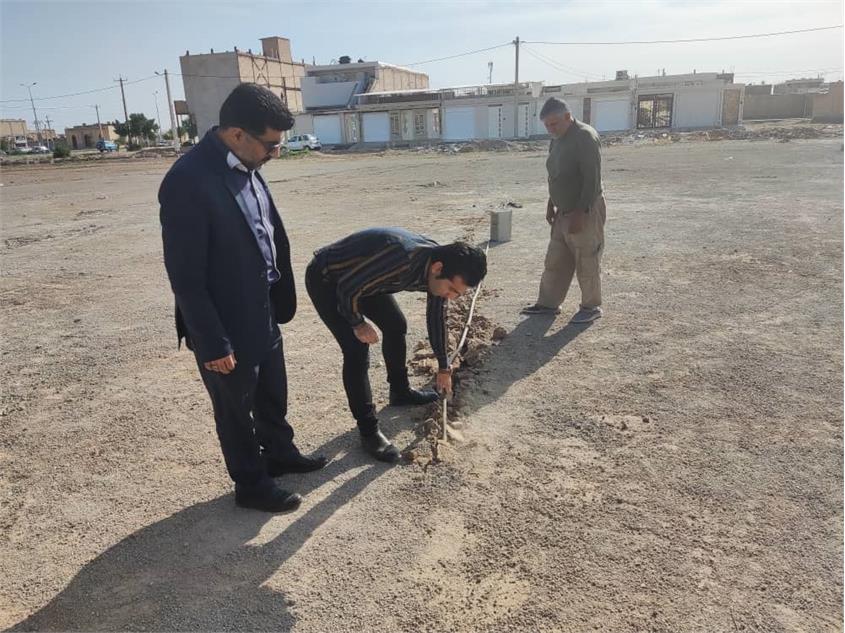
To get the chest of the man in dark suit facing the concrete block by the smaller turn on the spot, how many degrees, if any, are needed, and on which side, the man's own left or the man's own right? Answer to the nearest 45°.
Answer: approximately 90° to the man's own left

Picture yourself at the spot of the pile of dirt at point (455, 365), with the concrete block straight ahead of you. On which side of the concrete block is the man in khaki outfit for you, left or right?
right

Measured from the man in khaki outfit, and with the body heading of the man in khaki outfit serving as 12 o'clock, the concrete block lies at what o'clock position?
The concrete block is roughly at 4 o'clock from the man in khaki outfit.

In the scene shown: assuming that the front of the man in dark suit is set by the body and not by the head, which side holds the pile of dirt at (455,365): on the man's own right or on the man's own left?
on the man's own left

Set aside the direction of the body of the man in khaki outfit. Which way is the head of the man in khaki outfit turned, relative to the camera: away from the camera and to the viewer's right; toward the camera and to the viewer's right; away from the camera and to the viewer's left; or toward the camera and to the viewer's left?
toward the camera and to the viewer's left

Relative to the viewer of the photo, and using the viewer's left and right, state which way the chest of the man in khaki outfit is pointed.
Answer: facing the viewer and to the left of the viewer

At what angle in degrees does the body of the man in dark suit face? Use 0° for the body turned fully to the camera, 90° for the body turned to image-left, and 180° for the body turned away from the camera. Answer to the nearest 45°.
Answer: approximately 315°

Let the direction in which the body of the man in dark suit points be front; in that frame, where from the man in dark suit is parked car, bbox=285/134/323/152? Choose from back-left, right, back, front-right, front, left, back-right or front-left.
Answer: back-left

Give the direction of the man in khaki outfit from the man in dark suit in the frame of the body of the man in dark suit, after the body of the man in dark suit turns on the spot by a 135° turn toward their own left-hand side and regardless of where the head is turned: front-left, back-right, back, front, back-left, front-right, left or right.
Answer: front-right

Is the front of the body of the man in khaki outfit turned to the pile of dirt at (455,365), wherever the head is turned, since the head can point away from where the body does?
yes
